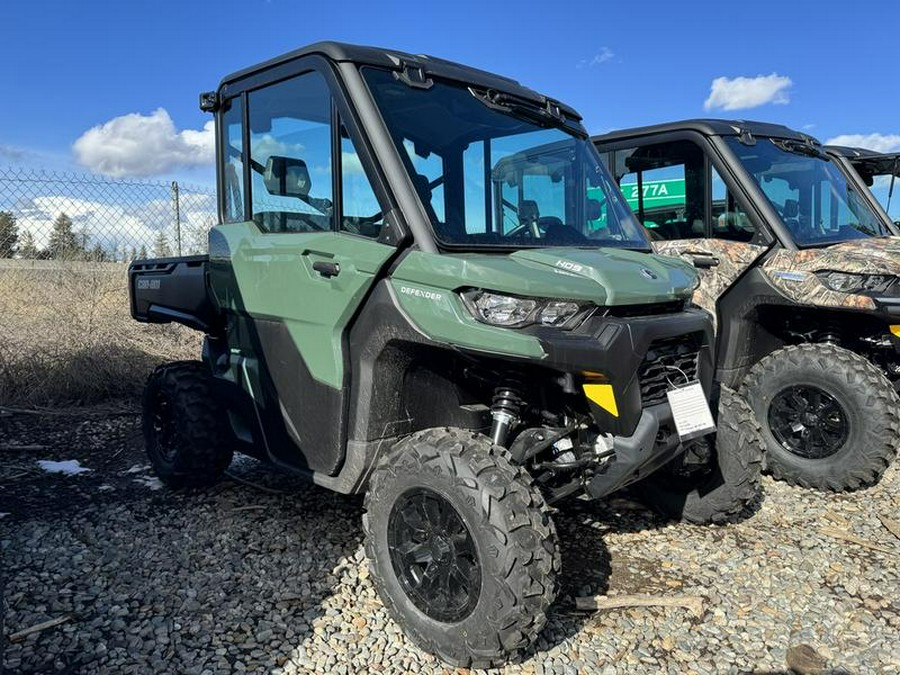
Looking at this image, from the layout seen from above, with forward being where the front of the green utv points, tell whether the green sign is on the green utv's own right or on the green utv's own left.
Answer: on the green utv's own left

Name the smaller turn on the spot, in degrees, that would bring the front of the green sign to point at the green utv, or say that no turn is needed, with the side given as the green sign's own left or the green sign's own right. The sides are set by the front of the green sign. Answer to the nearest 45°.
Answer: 0° — it already faces it

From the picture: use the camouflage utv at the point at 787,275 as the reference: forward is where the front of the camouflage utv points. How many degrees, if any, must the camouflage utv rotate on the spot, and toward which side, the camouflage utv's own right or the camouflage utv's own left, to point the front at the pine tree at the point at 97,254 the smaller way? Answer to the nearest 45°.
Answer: approximately 135° to the camouflage utv's own right

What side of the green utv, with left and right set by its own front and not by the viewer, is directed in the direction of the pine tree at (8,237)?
back

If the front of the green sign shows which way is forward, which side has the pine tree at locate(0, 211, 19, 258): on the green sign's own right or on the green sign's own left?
on the green sign's own right

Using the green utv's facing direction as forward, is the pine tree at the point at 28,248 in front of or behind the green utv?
behind

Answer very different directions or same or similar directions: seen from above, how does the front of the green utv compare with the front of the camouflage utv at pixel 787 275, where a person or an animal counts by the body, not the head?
same or similar directions

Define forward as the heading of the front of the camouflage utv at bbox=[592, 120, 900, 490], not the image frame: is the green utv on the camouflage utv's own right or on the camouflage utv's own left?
on the camouflage utv's own right

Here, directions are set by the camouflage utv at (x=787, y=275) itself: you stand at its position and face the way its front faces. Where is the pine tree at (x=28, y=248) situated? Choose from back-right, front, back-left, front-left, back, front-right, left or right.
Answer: back-right

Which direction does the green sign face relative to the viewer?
toward the camera

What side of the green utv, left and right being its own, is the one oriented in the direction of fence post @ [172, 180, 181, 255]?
back

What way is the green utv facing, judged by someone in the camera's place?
facing the viewer and to the right of the viewer
